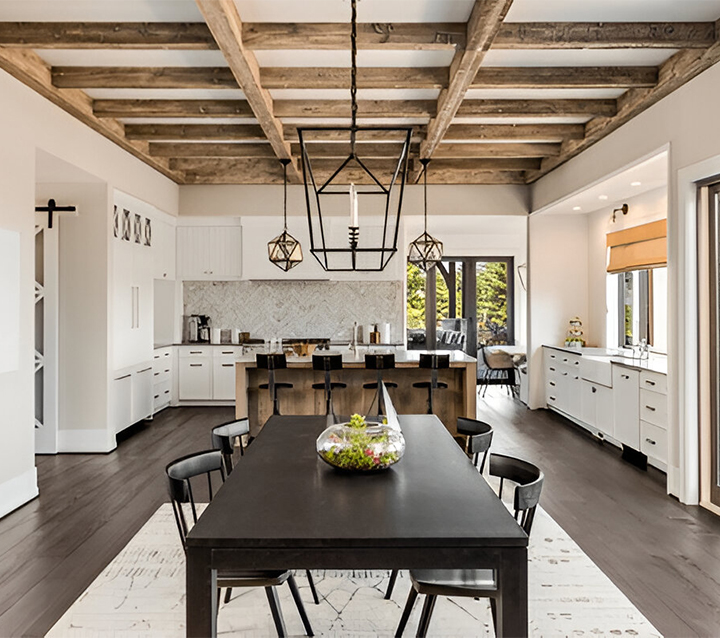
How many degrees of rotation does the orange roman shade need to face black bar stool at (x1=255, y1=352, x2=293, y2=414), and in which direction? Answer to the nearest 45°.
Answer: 0° — it already faces it

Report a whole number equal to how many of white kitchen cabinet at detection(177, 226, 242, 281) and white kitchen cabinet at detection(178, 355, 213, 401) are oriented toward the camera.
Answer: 2

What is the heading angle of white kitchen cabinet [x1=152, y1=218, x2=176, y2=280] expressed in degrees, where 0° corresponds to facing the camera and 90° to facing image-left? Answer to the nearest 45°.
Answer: approximately 315°

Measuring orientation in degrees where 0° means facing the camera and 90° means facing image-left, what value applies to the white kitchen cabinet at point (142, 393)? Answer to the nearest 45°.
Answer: approximately 315°

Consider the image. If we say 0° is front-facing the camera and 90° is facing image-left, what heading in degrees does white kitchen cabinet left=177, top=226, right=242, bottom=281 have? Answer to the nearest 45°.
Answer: approximately 0°

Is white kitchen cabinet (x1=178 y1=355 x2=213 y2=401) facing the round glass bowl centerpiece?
yes

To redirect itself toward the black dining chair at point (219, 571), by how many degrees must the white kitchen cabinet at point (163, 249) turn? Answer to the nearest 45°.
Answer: approximately 45° to its right

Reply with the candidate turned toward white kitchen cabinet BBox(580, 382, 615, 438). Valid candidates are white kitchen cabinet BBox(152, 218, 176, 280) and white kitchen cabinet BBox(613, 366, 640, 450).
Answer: white kitchen cabinet BBox(152, 218, 176, 280)

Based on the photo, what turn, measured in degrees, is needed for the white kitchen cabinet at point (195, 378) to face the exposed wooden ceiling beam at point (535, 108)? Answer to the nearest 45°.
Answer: approximately 45° to its left

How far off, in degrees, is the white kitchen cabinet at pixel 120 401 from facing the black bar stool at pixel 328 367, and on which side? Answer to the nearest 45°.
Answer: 0° — it already faces it

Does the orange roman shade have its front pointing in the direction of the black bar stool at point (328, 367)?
yes

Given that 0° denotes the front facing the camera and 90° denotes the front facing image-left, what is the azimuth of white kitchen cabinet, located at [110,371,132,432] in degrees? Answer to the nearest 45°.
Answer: approximately 315°
